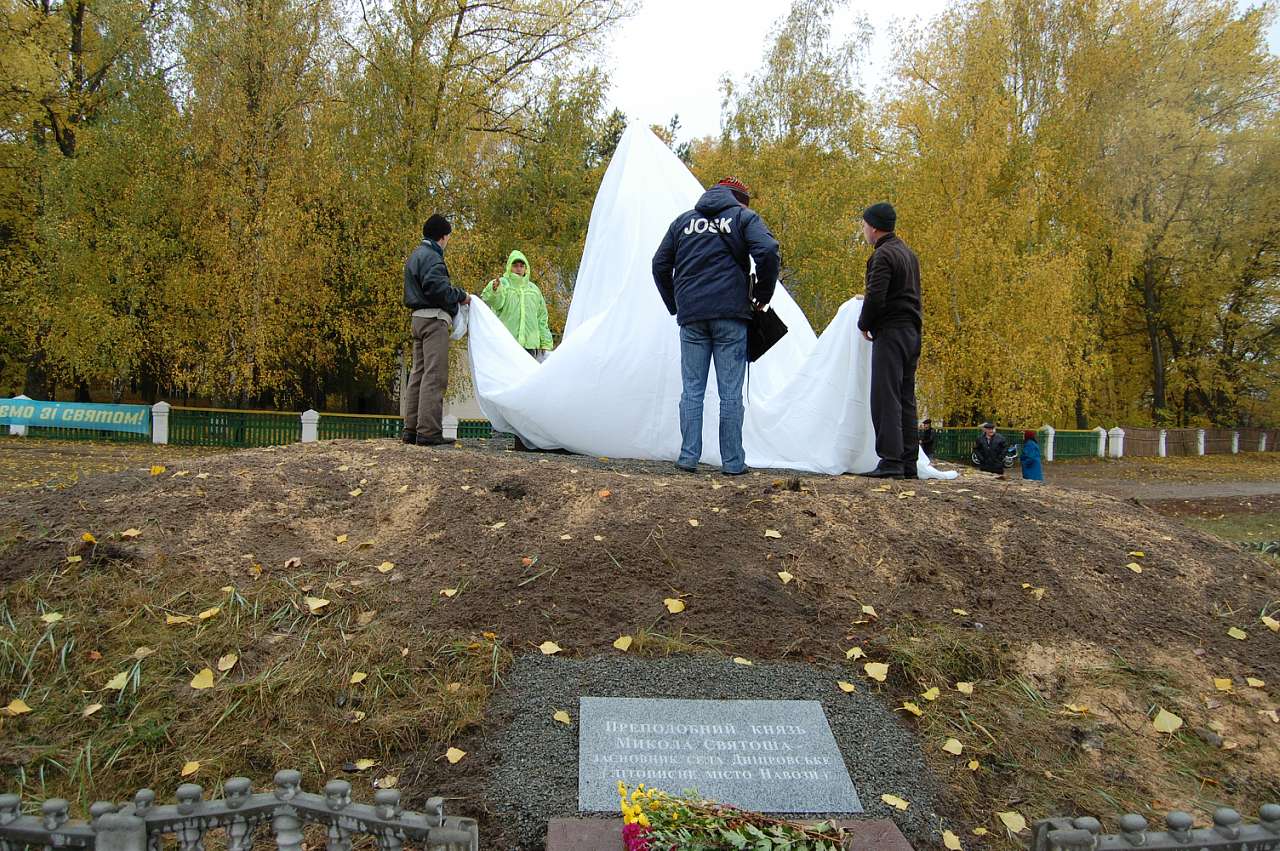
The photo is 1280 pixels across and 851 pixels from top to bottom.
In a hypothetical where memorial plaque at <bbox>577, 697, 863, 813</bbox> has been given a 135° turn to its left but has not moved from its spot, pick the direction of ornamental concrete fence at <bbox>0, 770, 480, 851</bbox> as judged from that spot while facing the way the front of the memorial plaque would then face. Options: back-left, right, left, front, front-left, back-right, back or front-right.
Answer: back

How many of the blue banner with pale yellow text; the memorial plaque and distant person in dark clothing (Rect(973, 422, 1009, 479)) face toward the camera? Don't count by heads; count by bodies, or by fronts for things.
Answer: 3

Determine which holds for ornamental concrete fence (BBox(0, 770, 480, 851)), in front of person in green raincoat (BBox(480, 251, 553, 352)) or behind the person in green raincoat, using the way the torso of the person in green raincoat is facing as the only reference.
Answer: in front

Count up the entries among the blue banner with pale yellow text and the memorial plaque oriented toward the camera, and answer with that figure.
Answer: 2

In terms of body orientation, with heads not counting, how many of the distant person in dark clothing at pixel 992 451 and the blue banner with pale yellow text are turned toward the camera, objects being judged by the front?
2

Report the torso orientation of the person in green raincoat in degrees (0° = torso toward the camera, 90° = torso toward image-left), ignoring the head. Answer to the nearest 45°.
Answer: approximately 0°

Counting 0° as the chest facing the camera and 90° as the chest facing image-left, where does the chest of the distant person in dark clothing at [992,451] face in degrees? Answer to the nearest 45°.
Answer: approximately 0°

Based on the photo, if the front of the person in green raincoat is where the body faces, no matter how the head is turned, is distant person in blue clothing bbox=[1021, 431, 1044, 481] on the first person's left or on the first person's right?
on the first person's left

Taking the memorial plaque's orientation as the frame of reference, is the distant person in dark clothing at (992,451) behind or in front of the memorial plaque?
behind

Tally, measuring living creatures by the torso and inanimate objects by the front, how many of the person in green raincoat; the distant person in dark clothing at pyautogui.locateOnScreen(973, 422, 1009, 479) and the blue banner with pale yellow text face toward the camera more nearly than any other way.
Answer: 3

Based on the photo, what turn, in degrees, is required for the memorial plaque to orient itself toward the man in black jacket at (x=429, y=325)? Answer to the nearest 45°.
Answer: approximately 135° to its right

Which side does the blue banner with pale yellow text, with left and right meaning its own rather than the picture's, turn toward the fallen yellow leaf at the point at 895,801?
front

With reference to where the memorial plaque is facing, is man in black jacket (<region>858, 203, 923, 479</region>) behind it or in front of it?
behind

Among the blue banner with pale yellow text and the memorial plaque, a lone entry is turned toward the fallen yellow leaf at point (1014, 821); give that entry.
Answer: the blue banner with pale yellow text
